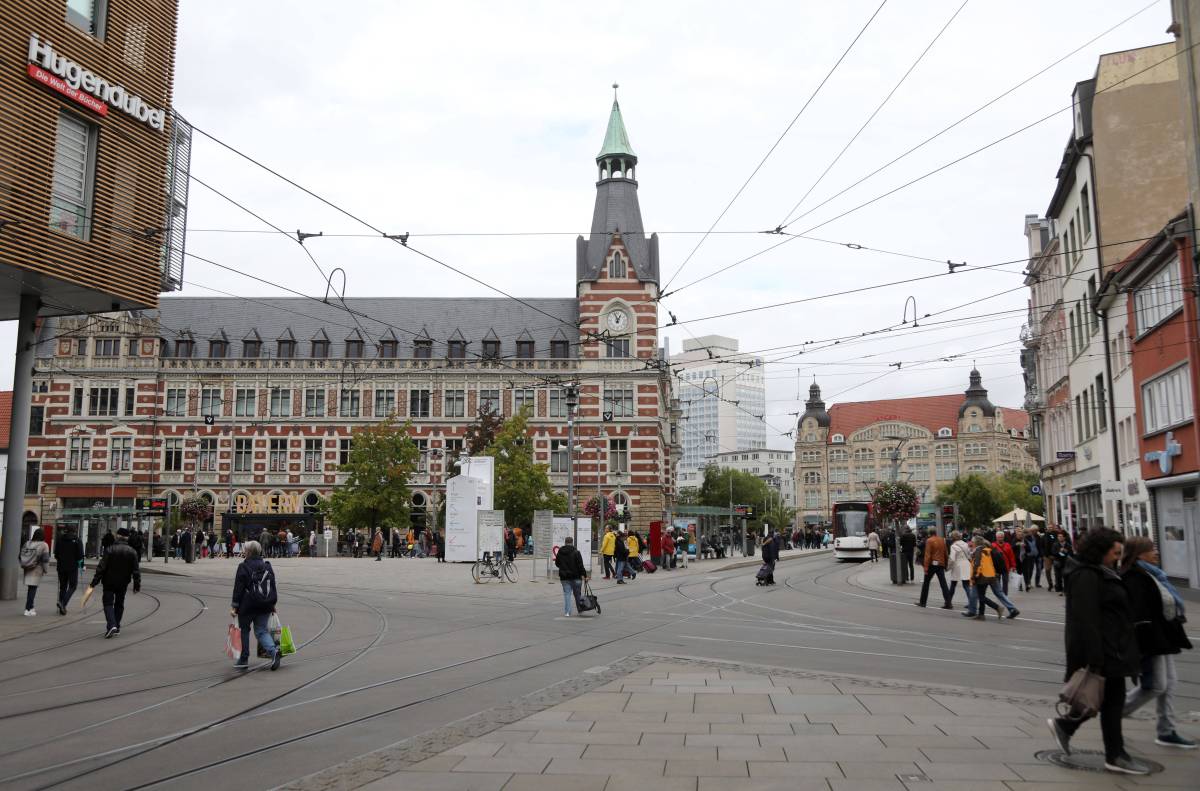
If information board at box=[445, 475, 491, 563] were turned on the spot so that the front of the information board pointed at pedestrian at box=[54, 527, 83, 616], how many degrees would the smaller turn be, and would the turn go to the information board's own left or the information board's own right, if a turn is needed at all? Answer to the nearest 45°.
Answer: approximately 45° to the information board's own right

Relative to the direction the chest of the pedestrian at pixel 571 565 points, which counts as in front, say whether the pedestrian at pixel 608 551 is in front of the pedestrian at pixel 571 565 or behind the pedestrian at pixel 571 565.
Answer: in front

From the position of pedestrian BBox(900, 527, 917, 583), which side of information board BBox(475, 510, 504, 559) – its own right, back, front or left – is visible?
left

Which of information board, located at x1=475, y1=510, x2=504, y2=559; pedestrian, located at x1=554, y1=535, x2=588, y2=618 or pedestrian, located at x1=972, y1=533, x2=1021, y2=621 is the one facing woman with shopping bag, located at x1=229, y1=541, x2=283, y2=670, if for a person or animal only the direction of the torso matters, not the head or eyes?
the information board

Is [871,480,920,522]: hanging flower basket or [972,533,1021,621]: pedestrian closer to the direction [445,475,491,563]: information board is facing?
the pedestrian

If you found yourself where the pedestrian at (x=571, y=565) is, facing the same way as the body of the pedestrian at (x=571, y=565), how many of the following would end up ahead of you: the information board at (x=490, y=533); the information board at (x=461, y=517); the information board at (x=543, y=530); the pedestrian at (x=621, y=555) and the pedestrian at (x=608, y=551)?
5

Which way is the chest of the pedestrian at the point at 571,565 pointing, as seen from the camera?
away from the camera

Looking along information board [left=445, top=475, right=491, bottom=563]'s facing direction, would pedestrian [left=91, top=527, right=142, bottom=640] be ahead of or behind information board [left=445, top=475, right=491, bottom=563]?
ahead
